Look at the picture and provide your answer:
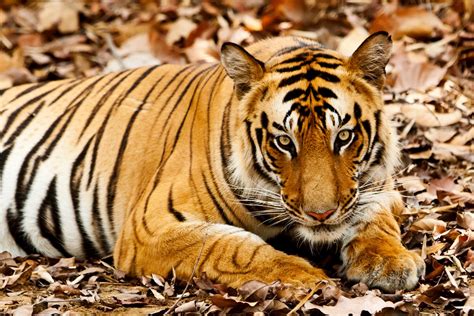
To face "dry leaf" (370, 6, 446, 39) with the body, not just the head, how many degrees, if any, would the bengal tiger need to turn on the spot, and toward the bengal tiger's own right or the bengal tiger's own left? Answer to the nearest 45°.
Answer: approximately 90° to the bengal tiger's own left

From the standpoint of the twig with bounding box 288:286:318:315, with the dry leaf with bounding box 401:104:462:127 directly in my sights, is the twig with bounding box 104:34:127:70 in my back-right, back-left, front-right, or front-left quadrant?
front-left

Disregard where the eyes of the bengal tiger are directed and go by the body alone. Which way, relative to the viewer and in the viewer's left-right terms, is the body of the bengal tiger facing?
facing the viewer and to the right of the viewer

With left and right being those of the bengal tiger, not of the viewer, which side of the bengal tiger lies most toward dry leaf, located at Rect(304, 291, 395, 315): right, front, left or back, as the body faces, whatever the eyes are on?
front

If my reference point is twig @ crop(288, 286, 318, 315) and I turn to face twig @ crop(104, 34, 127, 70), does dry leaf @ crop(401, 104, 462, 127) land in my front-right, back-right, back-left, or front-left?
front-right
